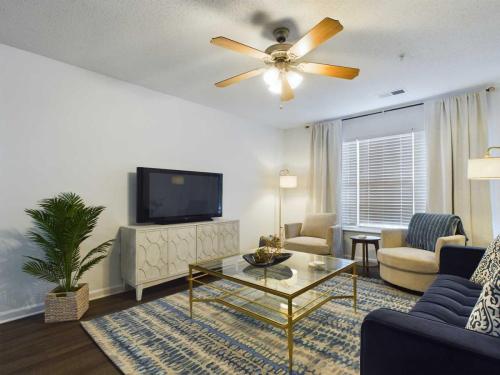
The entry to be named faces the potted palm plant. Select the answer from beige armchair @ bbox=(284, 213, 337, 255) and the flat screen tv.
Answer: the beige armchair

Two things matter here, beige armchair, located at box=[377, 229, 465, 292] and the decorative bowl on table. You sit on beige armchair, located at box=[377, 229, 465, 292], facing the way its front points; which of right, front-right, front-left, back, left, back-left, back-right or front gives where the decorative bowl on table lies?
front

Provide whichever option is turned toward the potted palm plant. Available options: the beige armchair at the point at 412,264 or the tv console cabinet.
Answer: the beige armchair

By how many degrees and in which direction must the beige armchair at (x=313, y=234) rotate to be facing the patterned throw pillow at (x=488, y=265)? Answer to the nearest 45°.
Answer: approximately 90° to its left

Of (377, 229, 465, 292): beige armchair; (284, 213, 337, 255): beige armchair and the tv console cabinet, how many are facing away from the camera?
0

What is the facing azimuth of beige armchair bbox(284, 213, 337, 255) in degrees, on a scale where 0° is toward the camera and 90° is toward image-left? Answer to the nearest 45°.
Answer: approximately 45°

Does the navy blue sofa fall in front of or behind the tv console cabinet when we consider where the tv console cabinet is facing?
in front

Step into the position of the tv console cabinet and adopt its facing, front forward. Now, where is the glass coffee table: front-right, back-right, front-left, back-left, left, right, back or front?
front

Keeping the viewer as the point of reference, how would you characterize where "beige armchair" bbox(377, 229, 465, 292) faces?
facing the viewer and to the left of the viewer

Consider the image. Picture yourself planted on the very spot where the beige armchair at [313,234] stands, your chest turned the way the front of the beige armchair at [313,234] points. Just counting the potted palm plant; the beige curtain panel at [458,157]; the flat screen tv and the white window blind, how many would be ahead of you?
2

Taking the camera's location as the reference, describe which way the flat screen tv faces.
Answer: facing the viewer and to the right of the viewer

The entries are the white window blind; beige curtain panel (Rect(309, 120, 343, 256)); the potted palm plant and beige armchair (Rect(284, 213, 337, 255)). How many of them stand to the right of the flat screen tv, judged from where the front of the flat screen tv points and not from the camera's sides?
1

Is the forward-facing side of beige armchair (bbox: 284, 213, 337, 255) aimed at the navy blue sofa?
no

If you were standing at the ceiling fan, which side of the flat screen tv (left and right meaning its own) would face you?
front

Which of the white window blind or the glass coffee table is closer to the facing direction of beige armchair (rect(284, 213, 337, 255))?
the glass coffee table

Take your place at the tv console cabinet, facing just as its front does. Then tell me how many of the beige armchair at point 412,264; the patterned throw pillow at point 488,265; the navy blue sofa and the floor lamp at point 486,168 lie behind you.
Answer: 0

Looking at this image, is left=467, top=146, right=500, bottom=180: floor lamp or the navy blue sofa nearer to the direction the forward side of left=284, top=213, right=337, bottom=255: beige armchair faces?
the navy blue sofa

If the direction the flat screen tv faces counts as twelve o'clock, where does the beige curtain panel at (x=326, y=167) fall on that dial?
The beige curtain panel is roughly at 10 o'clock from the flat screen tv.

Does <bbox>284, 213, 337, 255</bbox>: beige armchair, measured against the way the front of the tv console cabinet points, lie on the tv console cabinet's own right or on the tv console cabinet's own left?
on the tv console cabinet's own left

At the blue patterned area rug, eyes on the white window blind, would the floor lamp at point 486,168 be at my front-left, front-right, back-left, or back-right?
front-right
